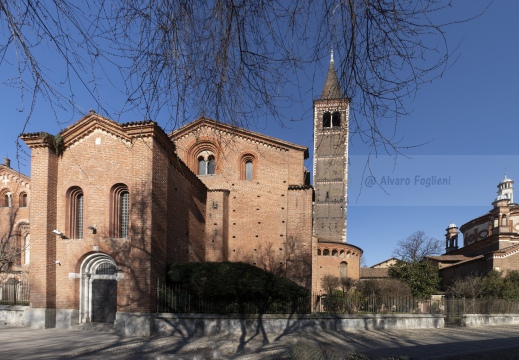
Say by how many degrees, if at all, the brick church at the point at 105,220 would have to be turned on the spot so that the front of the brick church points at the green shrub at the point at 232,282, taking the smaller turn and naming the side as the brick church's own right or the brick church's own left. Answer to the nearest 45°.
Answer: approximately 90° to the brick church's own left

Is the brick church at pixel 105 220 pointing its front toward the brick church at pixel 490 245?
no

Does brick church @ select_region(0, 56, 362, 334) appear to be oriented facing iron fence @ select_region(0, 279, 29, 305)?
no

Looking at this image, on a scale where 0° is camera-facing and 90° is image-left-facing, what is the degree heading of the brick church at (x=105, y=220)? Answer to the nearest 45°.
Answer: approximately 0°

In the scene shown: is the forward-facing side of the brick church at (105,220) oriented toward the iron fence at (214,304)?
no

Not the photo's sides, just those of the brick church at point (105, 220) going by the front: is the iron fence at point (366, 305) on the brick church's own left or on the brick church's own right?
on the brick church's own left
